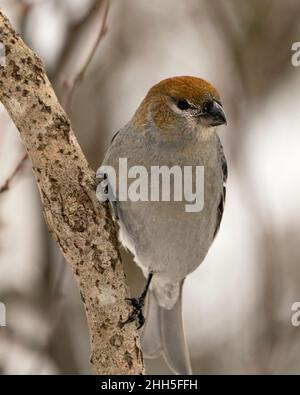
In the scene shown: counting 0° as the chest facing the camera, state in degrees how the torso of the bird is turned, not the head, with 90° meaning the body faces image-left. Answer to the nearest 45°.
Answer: approximately 0°
